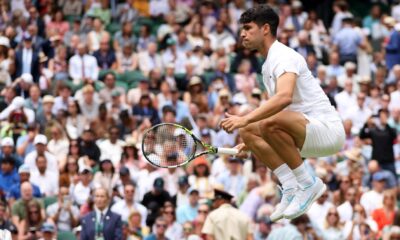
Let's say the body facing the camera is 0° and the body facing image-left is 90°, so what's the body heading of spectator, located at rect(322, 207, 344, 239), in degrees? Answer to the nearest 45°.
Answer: approximately 0°

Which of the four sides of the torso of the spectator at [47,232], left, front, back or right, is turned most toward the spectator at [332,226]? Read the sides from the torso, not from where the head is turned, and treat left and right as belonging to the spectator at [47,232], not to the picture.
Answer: left

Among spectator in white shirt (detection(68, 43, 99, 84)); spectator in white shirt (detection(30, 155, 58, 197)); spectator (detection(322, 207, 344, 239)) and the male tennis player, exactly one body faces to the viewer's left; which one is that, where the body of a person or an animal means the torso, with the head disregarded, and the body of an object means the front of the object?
the male tennis player

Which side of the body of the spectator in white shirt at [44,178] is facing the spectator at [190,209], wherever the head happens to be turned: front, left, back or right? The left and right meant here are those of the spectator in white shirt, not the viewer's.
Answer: left

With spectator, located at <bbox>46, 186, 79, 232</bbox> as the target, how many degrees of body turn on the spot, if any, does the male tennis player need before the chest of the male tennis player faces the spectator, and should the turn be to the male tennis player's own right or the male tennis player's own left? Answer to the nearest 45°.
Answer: approximately 45° to the male tennis player's own right

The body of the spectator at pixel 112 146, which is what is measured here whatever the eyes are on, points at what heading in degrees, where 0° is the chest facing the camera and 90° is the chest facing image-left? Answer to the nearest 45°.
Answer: approximately 0°
